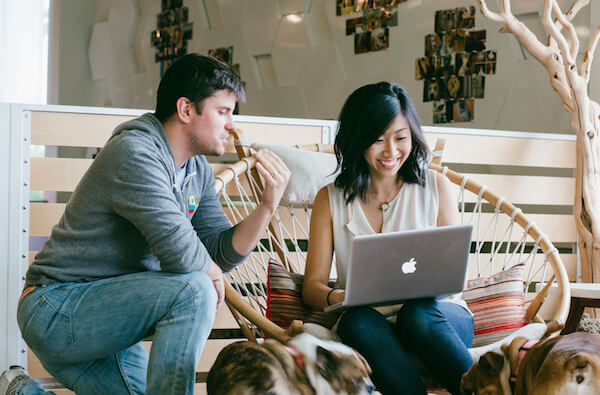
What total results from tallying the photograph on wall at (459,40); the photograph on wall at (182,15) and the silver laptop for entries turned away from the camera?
1

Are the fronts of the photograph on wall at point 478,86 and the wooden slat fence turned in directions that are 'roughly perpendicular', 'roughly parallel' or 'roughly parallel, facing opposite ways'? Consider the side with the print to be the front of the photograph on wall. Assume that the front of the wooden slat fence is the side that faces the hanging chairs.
roughly parallel

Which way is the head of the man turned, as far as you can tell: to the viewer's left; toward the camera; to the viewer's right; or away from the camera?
to the viewer's right

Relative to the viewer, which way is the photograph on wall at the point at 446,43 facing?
toward the camera

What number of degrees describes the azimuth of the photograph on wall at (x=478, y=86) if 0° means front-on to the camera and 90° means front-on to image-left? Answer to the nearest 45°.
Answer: approximately 0°

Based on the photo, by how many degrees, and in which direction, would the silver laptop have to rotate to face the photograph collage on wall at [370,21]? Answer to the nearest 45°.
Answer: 0° — it already faces it

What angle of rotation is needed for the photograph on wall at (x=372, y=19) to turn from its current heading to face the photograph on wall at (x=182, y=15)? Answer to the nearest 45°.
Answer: approximately 135° to its right

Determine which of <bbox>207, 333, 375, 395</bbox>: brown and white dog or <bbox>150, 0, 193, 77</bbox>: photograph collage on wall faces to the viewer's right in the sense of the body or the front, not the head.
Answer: the brown and white dog

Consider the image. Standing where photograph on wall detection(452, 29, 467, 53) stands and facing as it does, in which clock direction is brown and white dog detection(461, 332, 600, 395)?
The brown and white dog is roughly at 12 o'clock from the photograph on wall.

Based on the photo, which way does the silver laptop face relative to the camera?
away from the camera

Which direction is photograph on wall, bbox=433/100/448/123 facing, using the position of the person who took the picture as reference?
facing the viewer

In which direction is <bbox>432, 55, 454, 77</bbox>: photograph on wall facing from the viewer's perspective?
toward the camera

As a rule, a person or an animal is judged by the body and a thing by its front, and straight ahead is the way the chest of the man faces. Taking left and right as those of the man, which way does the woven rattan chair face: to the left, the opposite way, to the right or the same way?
to the right

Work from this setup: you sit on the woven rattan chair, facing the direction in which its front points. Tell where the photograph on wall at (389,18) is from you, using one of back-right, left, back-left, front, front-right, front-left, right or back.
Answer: back

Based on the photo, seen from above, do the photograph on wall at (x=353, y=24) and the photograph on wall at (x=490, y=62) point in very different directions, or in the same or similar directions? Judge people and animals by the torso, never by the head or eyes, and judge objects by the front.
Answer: same or similar directions
